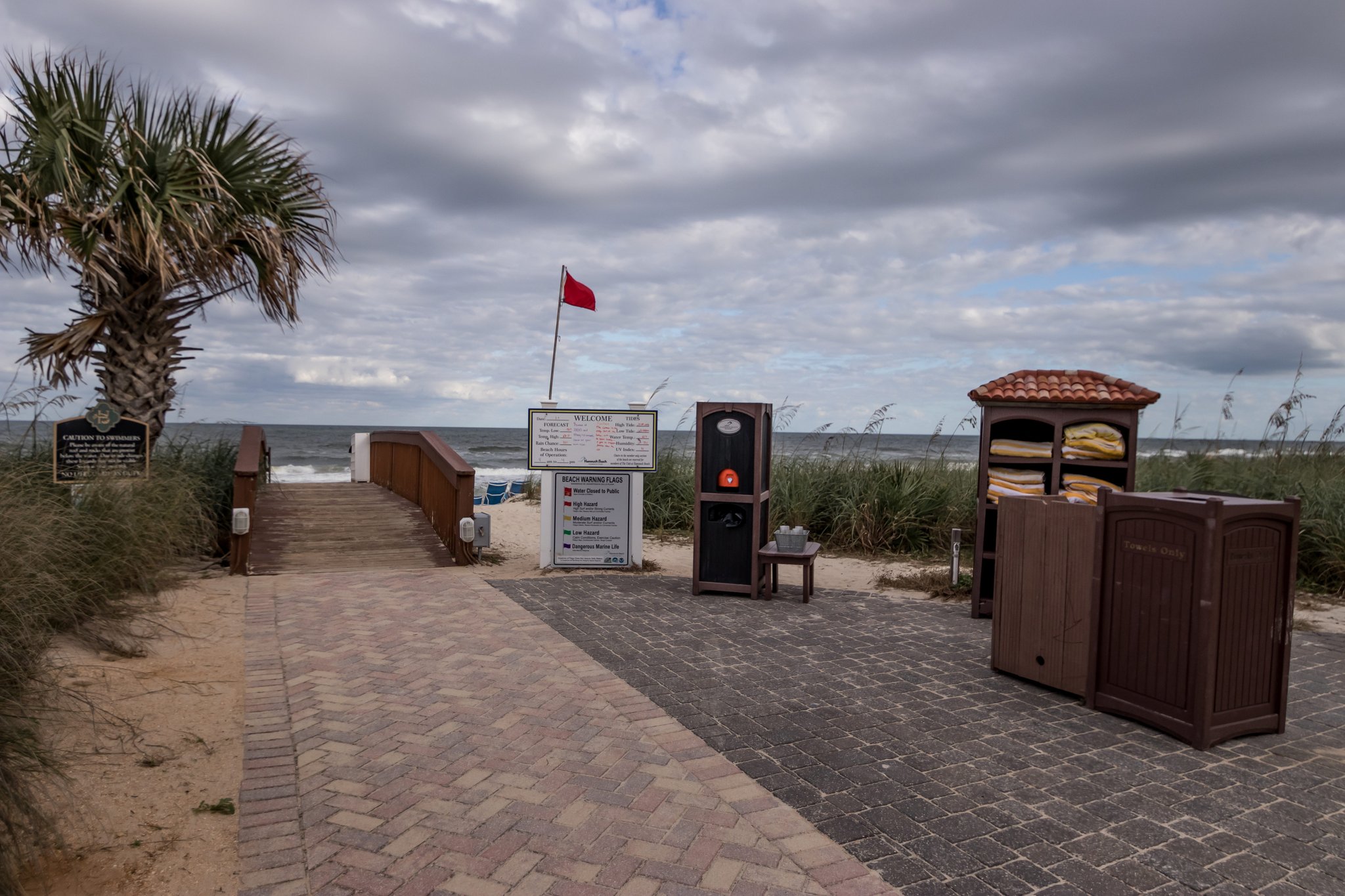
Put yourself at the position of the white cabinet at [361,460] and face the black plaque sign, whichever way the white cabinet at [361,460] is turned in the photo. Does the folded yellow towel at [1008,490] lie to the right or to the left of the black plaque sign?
left

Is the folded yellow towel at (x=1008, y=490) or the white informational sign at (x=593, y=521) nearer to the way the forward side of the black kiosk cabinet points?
the folded yellow towel

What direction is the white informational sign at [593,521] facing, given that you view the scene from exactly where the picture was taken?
facing the viewer

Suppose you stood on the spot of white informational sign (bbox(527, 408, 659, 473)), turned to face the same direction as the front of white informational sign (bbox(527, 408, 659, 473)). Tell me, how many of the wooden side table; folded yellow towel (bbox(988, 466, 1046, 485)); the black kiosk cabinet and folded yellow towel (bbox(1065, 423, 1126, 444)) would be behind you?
0

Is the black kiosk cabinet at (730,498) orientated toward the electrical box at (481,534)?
no

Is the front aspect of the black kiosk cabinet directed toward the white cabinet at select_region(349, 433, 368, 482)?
no

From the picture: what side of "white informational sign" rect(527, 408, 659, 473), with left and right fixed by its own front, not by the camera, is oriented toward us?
front

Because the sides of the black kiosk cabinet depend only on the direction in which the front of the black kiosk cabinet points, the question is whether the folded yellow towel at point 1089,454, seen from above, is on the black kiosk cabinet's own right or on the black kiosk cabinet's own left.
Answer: on the black kiosk cabinet's own left

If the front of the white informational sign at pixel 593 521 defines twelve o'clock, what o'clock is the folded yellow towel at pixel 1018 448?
The folded yellow towel is roughly at 10 o'clock from the white informational sign.

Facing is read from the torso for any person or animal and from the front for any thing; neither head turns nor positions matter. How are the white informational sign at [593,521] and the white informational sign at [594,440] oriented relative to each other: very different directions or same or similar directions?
same or similar directions

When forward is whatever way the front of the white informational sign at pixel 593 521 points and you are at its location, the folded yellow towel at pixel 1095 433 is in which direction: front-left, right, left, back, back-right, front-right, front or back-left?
front-left

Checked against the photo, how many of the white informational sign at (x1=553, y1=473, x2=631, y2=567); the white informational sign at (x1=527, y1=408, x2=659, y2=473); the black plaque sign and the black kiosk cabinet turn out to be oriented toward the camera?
4

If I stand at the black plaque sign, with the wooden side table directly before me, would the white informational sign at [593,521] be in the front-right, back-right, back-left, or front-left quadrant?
front-left

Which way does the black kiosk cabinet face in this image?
toward the camera

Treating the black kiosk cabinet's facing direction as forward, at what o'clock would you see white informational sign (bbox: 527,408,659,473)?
The white informational sign is roughly at 4 o'clock from the black kiosk cabinet.

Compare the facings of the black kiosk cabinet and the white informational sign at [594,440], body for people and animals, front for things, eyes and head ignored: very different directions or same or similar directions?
same or similar directions

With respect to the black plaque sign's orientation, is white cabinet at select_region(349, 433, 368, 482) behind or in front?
behind

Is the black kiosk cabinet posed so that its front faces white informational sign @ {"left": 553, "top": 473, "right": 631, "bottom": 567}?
no
